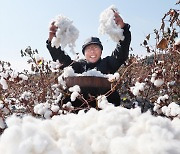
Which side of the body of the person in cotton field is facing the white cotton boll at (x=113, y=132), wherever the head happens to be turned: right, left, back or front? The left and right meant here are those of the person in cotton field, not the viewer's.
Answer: front

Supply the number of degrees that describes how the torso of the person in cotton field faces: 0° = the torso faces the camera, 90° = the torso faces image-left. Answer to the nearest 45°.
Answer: approximately 0°
